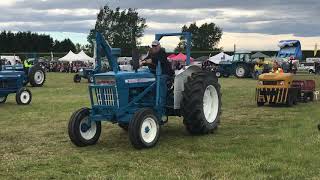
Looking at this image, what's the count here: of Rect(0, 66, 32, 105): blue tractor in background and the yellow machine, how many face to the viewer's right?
0

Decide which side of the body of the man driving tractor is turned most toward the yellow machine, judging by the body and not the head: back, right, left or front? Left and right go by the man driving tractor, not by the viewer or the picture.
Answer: back

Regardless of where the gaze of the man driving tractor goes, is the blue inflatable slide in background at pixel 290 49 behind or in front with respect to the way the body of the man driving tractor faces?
behind

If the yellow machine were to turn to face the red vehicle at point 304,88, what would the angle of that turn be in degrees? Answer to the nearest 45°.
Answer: approximately 180°

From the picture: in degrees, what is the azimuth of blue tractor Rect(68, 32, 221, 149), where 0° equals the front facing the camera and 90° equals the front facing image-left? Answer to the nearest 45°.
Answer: approximately 45°
